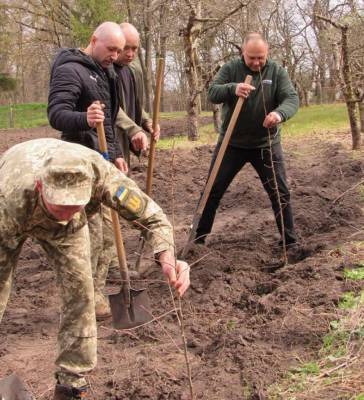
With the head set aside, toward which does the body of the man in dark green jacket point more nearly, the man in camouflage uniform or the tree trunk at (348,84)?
the man in camouflage uniform

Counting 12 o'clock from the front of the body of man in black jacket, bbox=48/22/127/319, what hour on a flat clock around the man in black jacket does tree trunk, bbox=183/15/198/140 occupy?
The tree trunk is roughly at 8 o'clock from the man in black jacket.

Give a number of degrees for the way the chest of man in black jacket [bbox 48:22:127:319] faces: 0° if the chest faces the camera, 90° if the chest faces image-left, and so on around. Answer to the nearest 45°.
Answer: approximately 315°

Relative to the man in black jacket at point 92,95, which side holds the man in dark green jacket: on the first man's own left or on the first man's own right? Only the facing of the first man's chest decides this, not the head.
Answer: on the first man's own left

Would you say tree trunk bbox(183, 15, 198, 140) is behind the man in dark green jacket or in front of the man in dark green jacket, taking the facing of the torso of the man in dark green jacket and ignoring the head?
behind

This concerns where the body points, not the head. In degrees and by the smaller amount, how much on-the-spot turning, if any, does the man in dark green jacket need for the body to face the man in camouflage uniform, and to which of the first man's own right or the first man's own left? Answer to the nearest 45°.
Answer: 0° — they already face them

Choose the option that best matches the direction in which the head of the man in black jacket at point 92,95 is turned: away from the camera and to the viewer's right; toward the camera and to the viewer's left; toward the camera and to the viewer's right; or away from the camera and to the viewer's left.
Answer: toward the camera and to the viewer's right

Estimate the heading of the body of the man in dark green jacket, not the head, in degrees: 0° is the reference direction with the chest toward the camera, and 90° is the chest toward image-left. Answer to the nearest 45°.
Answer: approximately 0°
